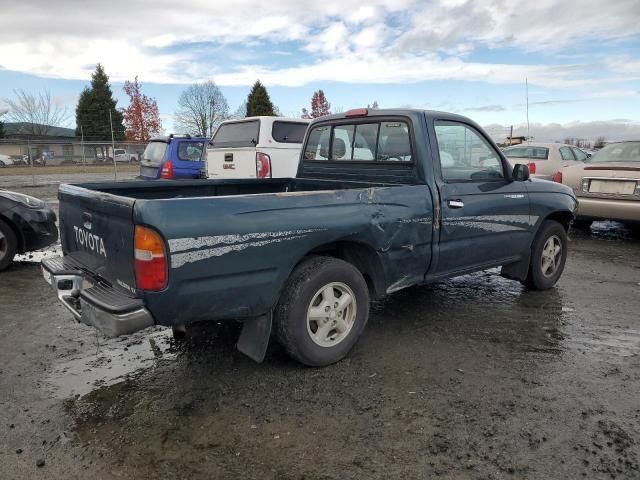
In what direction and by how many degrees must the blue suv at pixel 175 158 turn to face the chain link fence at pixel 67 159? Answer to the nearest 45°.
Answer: approximately 45° to its left

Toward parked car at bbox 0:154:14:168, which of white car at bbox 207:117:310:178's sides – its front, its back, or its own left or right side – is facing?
left

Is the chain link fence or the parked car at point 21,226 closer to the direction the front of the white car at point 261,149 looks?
the chain link fence

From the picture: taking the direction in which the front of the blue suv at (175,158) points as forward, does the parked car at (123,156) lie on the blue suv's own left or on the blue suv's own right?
on the blue suv's own left

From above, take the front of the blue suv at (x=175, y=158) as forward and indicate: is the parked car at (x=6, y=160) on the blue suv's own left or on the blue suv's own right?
on the blue suv's own left

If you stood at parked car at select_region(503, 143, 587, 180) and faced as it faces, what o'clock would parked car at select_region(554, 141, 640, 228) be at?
parked car at select_region(554, 141, 640, 228) is roughly at 4 o'clock from parked car at select_region(503, 143, 587, 180).

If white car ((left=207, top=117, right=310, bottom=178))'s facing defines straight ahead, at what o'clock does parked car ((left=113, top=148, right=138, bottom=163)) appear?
The parked car is roughly at 10 o'clock from the white car.

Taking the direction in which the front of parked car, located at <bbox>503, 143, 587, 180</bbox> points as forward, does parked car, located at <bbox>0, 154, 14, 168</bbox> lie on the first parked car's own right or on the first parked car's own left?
on the first parked car's own left

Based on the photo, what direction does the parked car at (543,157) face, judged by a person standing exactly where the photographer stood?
facing away from the viewer and to the right of the viewer

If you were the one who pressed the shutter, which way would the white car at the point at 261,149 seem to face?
facing away from the viewer and to the right of the viewer
